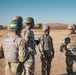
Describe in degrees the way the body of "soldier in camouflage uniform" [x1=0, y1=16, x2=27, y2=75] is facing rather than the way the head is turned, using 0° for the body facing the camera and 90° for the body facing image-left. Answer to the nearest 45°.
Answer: approximately 225°

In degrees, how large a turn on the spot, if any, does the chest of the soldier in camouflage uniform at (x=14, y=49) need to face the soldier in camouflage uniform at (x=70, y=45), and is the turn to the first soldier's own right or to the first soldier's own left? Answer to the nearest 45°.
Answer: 0° — they already face them
